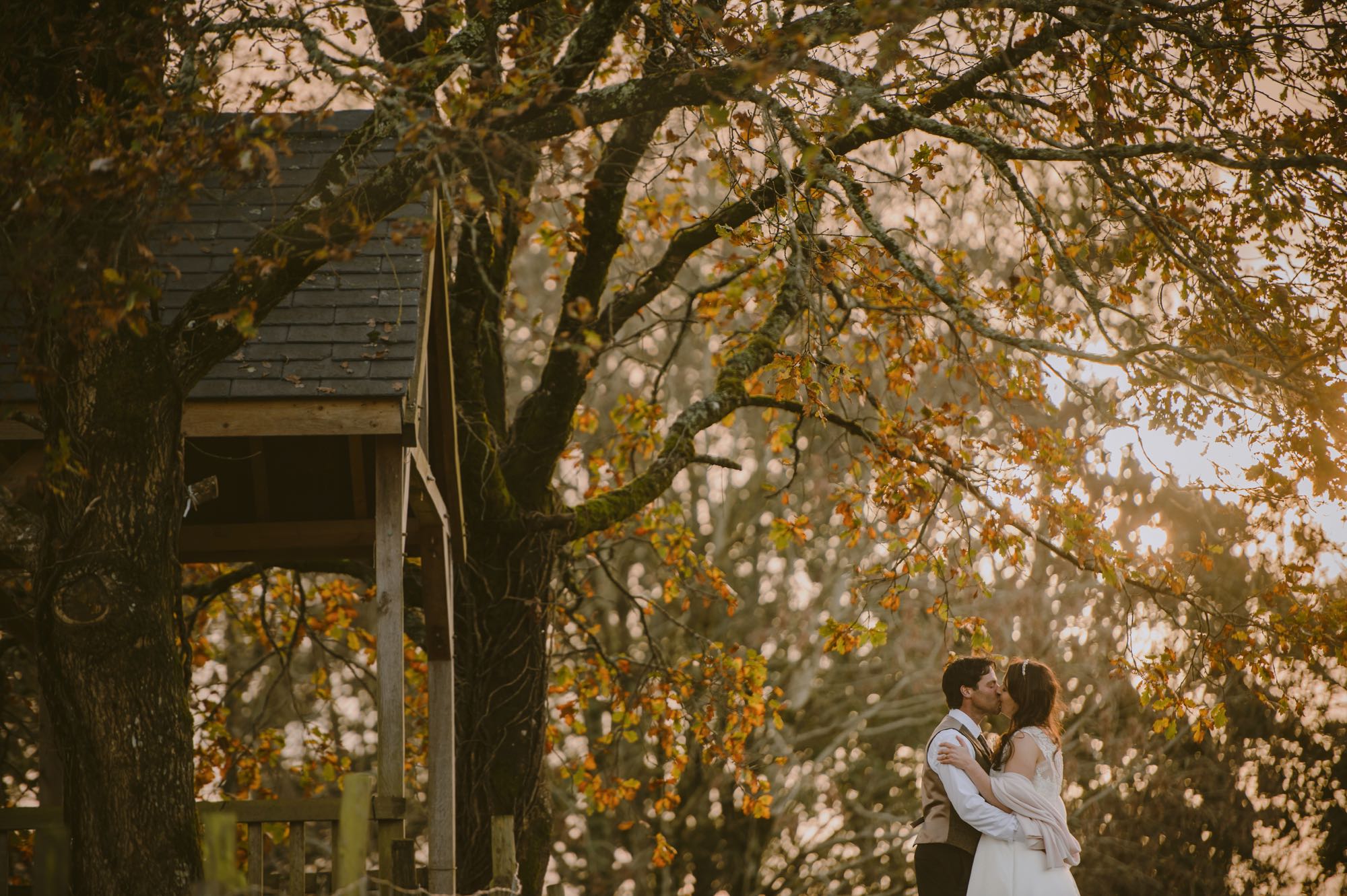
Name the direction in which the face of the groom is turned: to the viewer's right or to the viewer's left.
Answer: to the viewer's right

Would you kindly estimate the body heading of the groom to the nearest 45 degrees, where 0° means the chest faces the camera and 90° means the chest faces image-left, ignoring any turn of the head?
approximately 270°

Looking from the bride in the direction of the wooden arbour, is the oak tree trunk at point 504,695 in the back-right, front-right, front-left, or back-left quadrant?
front-right

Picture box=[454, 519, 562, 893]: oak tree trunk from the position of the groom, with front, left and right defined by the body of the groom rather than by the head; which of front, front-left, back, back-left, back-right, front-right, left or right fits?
back-left

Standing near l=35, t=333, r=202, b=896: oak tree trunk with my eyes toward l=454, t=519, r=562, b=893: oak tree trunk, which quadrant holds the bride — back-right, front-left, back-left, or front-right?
front-right

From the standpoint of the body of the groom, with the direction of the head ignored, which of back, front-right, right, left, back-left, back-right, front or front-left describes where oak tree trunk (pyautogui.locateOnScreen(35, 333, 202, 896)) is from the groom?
back-right

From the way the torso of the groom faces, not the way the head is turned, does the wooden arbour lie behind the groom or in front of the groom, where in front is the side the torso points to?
behind
